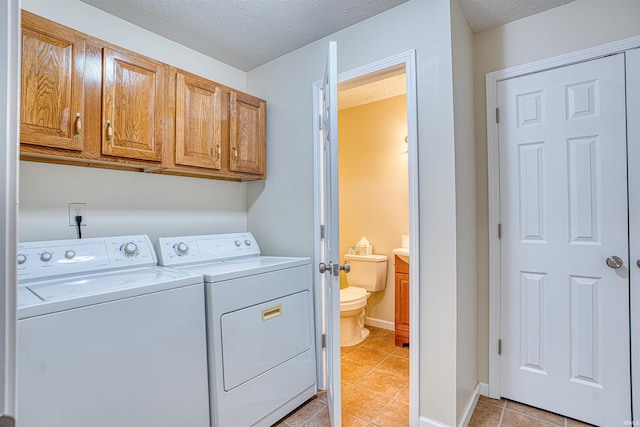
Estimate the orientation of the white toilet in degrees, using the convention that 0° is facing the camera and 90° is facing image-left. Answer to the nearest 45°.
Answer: approximately 45°

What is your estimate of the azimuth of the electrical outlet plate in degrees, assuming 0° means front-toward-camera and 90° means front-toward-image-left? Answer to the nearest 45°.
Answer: approximately 0°

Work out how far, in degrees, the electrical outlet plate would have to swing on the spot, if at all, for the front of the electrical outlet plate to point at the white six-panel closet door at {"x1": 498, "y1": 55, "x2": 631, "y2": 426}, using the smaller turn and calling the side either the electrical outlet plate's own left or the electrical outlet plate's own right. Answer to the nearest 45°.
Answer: approximately 45° to the electrical outlet plate's own left

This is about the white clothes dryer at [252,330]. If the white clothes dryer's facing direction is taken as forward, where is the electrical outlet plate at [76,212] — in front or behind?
behind

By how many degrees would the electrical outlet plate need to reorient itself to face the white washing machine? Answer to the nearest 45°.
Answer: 0° — it already faces it

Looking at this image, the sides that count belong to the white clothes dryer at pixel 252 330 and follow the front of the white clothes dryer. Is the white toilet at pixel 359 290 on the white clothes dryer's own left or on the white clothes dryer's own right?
on the white clothes dryer's own left

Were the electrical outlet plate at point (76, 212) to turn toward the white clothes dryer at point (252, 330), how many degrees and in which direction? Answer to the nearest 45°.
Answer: approximately 45° to its left

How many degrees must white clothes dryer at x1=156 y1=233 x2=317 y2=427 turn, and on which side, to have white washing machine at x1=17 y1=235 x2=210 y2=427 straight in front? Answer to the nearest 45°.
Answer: approximately 90° to its right
